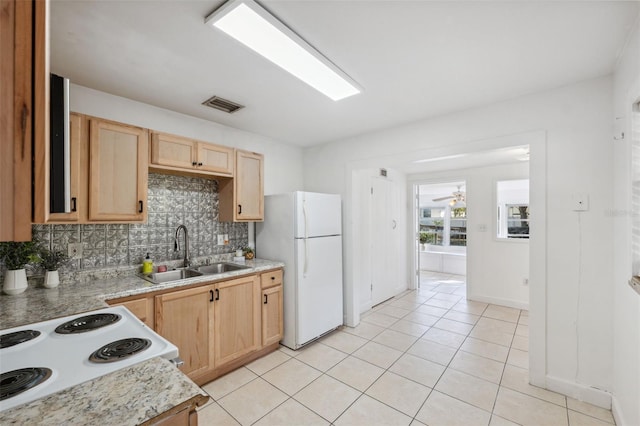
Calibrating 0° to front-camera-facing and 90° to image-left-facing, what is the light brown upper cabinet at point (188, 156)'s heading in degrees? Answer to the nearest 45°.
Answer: approximately 315°

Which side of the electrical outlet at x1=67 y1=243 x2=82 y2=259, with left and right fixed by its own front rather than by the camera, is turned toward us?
front

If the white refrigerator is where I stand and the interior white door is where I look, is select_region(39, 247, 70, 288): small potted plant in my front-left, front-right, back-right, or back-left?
back-left

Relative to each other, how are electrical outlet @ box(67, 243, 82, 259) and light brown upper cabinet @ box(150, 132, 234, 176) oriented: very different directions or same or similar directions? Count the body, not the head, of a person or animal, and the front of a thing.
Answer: same or similar directions

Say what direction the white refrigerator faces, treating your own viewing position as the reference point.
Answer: facing the viewer and to the right of the viewer

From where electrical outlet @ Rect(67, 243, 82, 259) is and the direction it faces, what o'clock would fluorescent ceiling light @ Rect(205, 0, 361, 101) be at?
The fluorescent ceiling light is roughly at 11 o'clock from the electrical outlet.

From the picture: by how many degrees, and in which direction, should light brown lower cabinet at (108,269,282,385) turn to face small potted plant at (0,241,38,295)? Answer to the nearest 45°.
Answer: approximately 135° to its right

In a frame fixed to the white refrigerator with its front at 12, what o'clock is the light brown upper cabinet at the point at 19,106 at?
The light brown upper cabinet is roughly at 2 o'clock from the white refrigerator.

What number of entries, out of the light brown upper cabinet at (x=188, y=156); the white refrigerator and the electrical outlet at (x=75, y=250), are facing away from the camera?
0

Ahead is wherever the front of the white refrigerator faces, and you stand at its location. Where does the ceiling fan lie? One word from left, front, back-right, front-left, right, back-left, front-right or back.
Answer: left

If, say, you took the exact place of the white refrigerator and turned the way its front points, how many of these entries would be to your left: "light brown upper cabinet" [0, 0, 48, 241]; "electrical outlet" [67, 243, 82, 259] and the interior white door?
1

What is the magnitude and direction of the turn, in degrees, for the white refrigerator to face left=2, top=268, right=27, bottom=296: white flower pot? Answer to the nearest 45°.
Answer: approximately 90° to its right

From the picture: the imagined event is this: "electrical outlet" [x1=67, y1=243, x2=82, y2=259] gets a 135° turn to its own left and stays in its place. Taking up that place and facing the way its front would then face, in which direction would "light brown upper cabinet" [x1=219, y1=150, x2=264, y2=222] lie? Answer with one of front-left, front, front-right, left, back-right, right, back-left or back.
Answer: front-right

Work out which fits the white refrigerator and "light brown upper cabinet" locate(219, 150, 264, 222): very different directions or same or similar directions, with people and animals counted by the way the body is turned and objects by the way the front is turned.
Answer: same or similar directions
